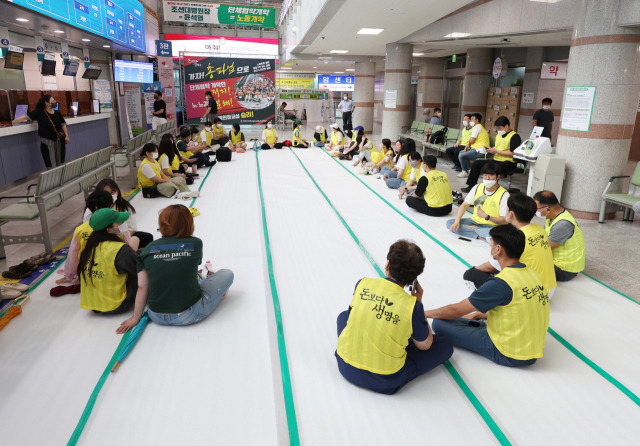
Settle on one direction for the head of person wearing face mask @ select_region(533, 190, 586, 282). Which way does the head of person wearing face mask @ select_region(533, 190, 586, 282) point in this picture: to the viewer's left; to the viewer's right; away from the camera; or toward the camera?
to the viewer's left

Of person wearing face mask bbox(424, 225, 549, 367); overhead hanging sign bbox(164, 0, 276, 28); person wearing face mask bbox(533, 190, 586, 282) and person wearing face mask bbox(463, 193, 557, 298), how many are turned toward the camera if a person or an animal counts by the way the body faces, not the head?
1

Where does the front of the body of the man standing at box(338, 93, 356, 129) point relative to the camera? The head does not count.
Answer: toward the camera

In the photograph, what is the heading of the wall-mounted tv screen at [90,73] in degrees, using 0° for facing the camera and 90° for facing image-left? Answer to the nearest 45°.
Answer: approximately 315°

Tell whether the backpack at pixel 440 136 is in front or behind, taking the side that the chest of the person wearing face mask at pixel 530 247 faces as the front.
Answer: in front

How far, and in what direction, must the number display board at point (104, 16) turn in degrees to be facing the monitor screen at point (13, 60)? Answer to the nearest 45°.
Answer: approximately 90° to its right

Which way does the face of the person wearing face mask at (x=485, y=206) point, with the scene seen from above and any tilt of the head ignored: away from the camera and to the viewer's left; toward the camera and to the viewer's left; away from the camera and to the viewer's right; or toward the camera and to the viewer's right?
toward the camera and to the viewer's left

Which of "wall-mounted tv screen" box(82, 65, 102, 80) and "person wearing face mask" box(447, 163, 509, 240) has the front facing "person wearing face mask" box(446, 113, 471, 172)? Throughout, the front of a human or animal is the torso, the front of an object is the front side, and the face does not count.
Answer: the wall-mounted tv screen

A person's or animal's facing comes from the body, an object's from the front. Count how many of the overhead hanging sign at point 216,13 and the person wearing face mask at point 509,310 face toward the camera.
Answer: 1

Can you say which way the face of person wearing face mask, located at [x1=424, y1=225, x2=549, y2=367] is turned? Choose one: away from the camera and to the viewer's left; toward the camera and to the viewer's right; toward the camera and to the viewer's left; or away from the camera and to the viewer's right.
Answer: away from the camera and to the viewer's left

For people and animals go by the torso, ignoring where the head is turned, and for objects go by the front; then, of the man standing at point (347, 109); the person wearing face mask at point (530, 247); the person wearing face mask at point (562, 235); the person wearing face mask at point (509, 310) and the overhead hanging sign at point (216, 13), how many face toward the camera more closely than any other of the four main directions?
2

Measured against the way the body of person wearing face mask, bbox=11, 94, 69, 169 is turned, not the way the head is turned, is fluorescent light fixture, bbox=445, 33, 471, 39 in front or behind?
in front

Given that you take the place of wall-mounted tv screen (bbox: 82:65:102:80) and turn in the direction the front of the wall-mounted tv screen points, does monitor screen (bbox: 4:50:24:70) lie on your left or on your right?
on your right

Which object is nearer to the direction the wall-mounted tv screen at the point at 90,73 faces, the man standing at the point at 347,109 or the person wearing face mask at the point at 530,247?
the person wearing face mask

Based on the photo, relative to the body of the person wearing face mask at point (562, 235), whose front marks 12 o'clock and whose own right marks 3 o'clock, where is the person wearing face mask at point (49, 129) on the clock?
the person wearing face mask at point (49, 129) is roughly at 12 o'clock from the person wearing face mask at point (562, 235).
